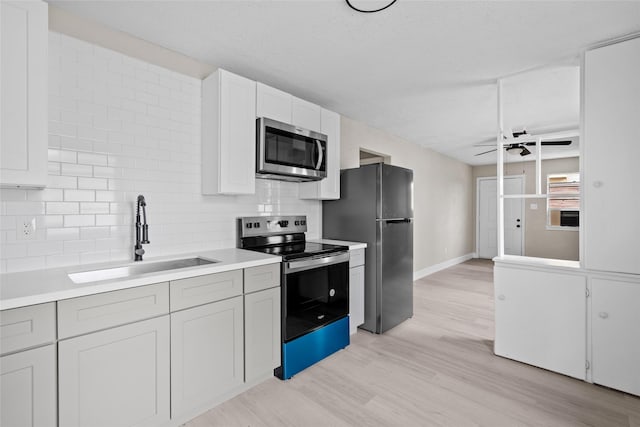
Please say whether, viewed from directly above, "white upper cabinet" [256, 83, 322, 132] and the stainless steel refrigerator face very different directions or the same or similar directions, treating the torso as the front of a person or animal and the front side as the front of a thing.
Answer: same or similar directions

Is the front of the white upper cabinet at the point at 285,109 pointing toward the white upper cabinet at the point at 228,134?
no

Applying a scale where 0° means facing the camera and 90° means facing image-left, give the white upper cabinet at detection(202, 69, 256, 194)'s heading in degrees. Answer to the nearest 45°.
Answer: approximately 315°

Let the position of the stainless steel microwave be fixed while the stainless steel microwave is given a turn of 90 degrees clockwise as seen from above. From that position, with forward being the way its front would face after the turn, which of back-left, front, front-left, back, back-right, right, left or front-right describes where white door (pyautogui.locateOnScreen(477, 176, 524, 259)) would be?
back

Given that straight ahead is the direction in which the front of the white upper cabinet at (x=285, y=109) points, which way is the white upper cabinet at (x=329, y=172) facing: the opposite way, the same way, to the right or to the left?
the same way

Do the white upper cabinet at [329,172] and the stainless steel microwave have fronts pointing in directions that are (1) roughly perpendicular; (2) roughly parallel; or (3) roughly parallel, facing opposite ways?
roughly parallel

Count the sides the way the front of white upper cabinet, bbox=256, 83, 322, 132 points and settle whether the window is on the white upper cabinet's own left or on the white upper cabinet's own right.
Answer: on the white upper cabinet's own left

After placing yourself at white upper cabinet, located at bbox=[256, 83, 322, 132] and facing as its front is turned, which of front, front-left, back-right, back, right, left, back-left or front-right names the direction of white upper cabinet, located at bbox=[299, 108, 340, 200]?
left

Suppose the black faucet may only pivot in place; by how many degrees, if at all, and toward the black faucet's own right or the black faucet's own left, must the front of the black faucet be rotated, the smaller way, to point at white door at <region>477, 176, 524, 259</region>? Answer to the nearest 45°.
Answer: approximately 45° to the black faucet's own left

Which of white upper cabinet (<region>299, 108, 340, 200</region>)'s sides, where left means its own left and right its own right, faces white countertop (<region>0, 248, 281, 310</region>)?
right

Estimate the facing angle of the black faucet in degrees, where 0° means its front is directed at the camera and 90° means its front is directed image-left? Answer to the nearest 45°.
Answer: approximately 315°

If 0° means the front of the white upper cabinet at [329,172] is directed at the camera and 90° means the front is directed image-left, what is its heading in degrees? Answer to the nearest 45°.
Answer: approximately 315°

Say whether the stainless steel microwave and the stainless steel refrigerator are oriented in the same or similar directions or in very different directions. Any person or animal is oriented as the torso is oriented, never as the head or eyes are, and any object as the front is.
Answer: same or similar directions

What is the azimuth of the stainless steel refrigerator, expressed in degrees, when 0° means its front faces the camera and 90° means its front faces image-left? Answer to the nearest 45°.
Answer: approximately 315°

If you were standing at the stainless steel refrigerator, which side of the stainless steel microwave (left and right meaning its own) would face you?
left

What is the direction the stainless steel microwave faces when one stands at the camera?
facing the viewer and to the right of the viewer

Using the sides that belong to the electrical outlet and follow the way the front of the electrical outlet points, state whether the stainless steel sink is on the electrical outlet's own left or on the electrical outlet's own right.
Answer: on the electrical outlet's own left
